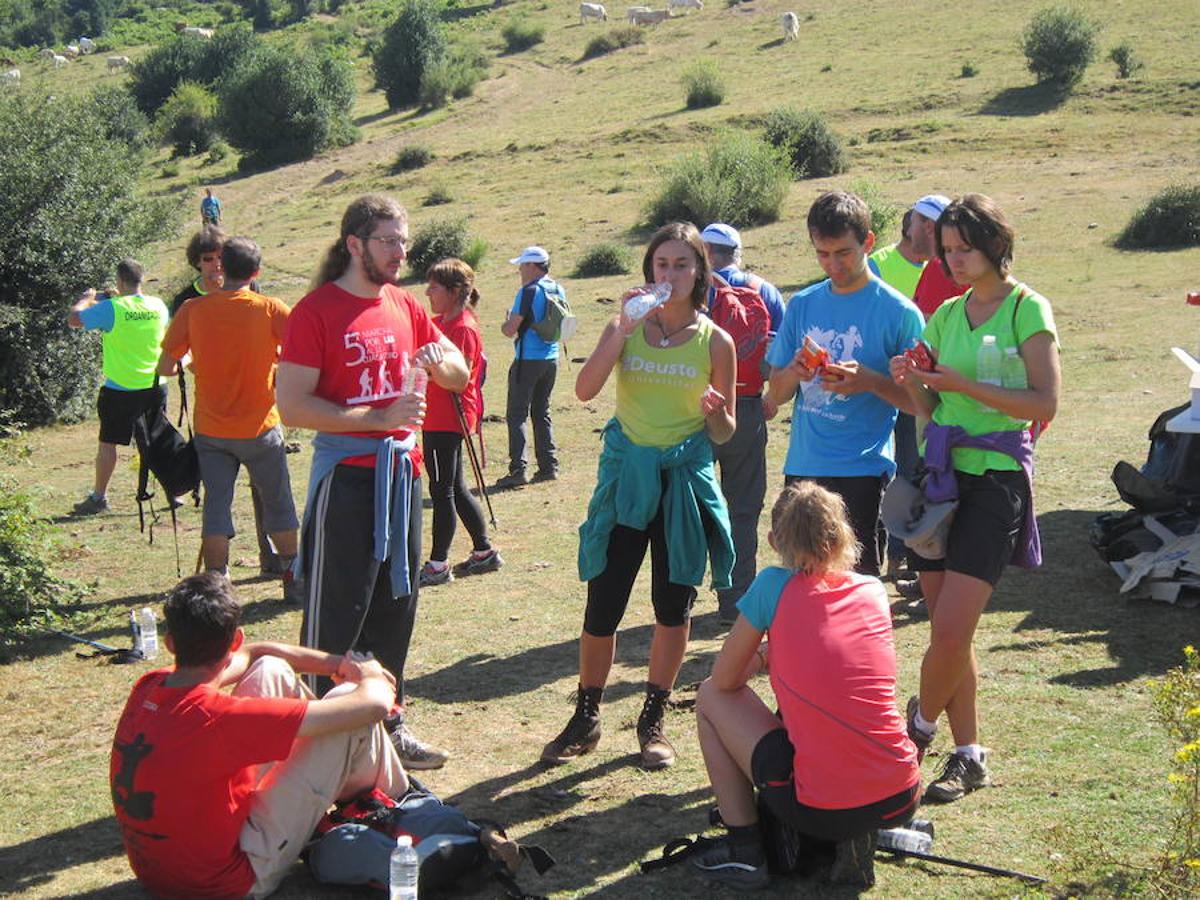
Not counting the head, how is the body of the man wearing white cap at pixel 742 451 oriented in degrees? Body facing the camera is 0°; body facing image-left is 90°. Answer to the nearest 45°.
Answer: approximately 135°

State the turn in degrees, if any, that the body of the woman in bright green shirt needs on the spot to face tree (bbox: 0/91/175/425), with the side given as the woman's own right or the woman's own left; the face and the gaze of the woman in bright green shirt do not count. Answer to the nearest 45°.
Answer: approximately 90° to the woman's own right

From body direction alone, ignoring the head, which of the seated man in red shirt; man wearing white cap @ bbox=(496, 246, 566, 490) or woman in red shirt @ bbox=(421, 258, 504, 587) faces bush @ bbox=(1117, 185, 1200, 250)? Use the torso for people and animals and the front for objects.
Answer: the seated man in red shirt

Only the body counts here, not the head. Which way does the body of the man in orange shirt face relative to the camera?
away from the camera

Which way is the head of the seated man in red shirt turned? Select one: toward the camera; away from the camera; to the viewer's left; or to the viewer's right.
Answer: away from the camera

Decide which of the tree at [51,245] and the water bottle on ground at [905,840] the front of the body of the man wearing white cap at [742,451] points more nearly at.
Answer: the tree

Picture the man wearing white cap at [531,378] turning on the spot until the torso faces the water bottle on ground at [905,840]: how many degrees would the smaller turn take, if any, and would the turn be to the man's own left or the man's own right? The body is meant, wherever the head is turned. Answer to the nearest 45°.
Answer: approximately 90° to the man's own left

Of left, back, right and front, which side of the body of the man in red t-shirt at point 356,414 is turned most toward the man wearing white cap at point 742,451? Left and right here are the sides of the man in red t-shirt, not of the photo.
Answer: left

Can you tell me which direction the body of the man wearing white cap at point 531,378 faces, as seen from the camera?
to the viewer's left
